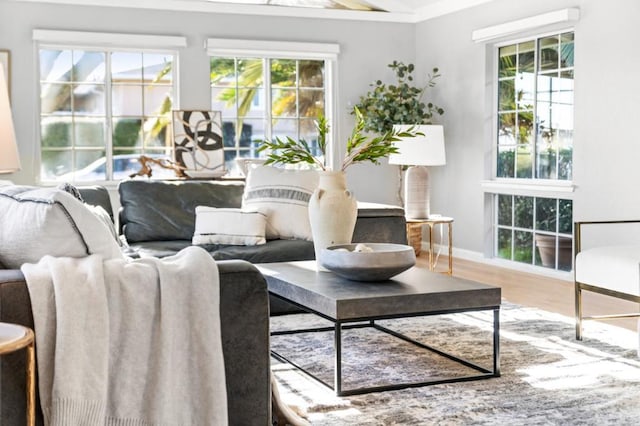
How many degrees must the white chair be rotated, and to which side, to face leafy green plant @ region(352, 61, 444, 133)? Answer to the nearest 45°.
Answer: approximately 90° to its right

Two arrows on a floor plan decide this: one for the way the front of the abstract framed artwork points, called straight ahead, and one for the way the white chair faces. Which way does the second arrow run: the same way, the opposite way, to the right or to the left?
to the right

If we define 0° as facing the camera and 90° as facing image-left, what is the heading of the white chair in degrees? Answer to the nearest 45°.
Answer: approximately 45°

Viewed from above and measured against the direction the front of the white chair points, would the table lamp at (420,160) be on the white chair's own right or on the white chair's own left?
on the white chair's own right

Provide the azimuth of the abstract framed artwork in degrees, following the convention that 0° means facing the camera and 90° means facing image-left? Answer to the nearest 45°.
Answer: approximately 0°

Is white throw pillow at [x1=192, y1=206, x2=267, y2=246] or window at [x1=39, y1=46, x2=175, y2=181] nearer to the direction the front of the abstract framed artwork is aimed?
the white throw pillow

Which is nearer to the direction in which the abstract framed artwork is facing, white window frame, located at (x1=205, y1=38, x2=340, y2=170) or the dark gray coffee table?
the dark gray coffee table

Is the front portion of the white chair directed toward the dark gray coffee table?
yes

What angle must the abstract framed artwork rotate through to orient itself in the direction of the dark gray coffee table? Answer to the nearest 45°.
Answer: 0° — it already faces it

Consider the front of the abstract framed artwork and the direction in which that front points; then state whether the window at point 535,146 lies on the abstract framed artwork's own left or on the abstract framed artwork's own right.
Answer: on the abstract framed artwork's own left

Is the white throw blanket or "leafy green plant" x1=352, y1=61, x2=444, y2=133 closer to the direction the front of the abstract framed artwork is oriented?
the white throw blanket
